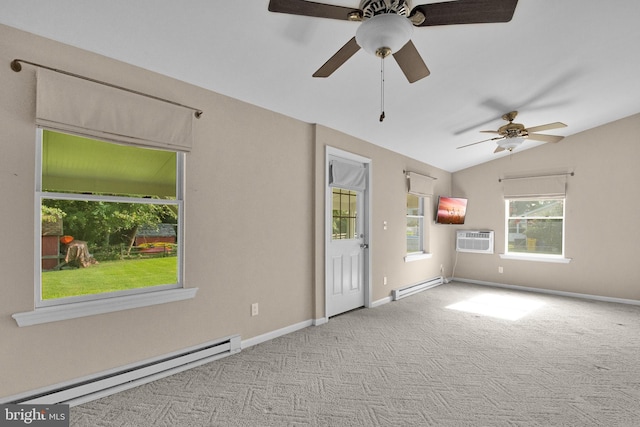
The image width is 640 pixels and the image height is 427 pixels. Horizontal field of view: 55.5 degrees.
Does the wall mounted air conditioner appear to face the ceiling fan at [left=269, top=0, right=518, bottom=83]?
yes

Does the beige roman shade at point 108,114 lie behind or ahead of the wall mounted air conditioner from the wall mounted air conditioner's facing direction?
ahead

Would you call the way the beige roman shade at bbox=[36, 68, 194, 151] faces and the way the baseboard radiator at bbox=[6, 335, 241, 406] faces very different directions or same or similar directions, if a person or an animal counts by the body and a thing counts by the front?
same or similar directions

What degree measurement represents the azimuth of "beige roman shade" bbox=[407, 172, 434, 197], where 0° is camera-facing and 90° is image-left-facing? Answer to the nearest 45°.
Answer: approximately 315°

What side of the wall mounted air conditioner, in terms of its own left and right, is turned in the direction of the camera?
front

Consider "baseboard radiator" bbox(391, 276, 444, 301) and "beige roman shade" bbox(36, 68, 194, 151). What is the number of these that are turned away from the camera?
0

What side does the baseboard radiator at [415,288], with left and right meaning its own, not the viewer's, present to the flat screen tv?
left

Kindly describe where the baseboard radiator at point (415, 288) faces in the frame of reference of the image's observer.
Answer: facing the viewer and to the right of the viewer

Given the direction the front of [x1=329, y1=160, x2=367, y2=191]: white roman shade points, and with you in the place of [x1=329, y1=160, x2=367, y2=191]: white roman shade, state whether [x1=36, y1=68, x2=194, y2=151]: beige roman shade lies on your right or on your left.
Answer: on your right

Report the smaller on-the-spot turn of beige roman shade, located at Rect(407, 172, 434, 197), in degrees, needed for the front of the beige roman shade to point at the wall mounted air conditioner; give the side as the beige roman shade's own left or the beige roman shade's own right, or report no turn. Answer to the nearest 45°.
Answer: approximately 90° to the beige roman shade's own left

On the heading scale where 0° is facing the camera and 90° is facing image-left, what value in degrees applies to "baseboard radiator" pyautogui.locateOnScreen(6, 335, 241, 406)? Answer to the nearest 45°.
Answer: approximately 315°

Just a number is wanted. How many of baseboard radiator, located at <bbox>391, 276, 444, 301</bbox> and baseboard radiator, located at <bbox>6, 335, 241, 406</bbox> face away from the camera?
0

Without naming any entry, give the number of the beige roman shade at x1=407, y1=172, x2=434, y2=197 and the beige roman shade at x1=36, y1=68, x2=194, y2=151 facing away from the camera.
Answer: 0

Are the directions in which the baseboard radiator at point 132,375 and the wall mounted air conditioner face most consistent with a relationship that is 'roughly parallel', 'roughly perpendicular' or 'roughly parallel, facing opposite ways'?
roughly perpendicular

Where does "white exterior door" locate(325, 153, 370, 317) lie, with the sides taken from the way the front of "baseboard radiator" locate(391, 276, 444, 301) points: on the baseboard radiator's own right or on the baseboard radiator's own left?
on the baseboard radiator's own right
